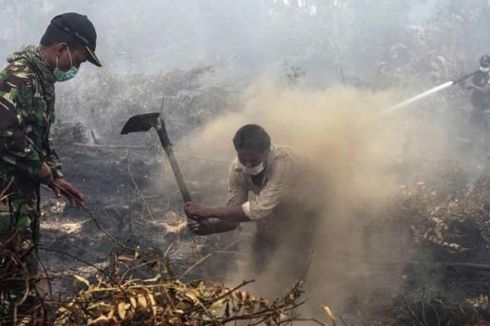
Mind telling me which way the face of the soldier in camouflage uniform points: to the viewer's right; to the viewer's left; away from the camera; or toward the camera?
to the viewer's right

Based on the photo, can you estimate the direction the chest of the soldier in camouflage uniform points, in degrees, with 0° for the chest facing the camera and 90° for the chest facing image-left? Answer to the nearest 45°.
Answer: approximately 270°

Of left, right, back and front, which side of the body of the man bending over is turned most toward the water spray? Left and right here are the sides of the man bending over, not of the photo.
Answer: back

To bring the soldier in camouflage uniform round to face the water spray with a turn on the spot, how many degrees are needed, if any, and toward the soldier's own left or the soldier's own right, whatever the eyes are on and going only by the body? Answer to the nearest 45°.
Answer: approximately 45° to the soldier's own left
